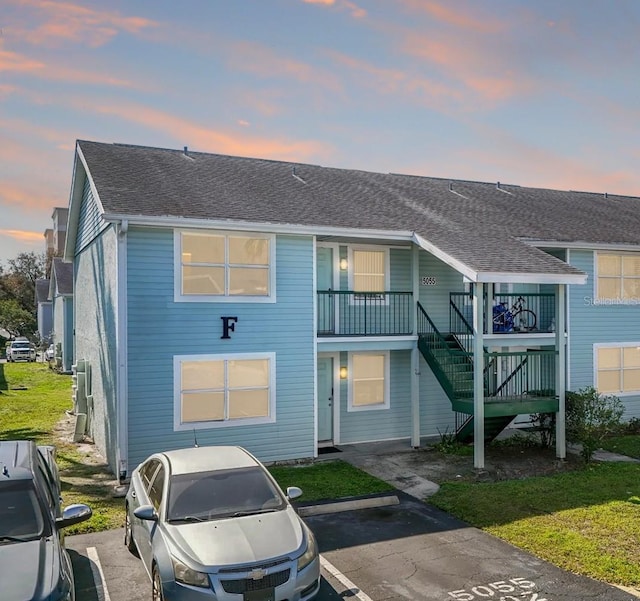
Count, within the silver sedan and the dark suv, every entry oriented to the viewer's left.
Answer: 0

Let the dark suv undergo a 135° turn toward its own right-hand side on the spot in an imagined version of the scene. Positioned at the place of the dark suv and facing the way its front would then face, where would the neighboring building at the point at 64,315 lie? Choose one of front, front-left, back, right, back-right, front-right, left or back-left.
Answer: front-right

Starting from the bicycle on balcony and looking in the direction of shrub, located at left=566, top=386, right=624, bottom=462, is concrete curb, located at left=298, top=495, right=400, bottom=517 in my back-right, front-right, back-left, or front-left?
front-right

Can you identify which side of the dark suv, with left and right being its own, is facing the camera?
front

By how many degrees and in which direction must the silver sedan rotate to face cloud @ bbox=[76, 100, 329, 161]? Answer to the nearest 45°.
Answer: approximately 135° to its left

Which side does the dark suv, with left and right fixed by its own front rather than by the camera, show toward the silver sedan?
left

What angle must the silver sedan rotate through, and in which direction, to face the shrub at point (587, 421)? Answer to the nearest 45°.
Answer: approximately 90° to its left

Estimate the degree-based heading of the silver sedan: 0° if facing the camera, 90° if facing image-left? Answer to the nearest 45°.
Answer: approximately 315°
